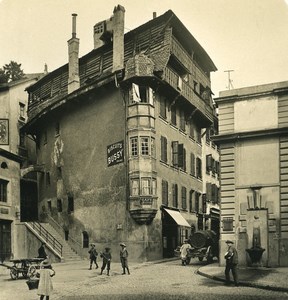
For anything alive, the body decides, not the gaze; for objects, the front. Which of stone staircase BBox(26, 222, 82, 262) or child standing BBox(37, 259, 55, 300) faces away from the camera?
the child standing

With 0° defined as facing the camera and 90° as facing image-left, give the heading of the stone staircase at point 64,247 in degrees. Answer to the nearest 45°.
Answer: approximately 315°

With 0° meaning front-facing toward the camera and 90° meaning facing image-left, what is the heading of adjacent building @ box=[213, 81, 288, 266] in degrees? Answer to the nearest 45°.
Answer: approximately 0°

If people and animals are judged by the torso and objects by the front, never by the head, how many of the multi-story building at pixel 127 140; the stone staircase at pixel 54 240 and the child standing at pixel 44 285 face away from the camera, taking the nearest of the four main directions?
1

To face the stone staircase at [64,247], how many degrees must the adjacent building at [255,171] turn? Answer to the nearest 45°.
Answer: approximately 135° to its right

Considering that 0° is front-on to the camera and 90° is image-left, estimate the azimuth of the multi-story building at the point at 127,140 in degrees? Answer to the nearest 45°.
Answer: approximately 315°

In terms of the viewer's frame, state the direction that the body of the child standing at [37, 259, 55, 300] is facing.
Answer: away from the camera

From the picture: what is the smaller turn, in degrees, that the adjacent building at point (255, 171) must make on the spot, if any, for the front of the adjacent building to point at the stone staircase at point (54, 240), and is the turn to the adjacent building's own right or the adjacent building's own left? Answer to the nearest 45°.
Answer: approximately 135° to the adjacent building's own right

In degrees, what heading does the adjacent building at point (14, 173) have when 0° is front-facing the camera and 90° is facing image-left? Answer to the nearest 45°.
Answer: approximately 315°

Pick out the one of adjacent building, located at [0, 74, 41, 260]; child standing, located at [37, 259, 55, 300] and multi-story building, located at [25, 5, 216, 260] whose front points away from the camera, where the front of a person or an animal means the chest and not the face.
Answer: the child standing

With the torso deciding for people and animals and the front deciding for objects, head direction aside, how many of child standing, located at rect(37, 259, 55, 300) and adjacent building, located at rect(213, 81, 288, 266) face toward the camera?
1

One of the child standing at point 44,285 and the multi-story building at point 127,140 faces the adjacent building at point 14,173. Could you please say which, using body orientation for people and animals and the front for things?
the child standing

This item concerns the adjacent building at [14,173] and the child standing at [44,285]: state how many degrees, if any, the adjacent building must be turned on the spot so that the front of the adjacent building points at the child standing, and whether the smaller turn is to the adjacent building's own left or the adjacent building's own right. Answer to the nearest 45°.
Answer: approximately 45° to the adjacent building's own right
